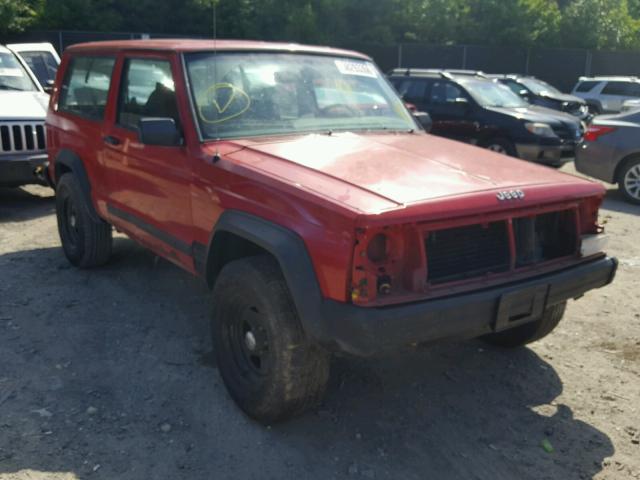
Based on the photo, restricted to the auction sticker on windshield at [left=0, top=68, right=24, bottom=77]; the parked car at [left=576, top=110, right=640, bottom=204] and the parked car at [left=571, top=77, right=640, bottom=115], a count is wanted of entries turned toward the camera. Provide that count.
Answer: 1

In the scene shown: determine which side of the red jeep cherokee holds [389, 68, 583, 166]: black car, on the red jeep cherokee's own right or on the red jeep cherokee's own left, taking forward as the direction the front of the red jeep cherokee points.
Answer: on the red jeep cherokee's own left

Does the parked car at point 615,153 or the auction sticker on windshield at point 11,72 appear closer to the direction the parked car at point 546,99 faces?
the parked car

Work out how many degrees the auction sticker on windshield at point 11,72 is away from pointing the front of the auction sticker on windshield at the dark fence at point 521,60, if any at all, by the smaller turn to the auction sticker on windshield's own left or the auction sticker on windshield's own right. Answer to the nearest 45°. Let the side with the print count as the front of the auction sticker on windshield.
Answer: approximately 135° to the auction sticker on windshield's own left

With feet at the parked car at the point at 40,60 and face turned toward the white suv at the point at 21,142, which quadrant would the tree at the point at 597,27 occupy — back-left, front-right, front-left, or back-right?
back-left

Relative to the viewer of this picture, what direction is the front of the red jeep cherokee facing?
facing the viewer and to the right of the viewer

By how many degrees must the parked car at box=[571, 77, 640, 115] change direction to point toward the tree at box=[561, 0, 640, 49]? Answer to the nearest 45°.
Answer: approximately 90° to its left

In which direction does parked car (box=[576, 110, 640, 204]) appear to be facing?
to the viewer's right

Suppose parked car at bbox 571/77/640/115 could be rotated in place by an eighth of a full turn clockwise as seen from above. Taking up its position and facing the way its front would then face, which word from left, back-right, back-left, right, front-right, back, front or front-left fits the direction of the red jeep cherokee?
front-right

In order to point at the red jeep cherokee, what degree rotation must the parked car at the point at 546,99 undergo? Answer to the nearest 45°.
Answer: approximately 45° to its right

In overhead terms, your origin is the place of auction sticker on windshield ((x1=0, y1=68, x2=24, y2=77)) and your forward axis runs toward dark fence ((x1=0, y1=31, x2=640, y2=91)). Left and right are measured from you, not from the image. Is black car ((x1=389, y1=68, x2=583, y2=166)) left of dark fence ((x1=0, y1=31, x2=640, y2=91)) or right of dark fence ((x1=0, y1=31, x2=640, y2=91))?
right

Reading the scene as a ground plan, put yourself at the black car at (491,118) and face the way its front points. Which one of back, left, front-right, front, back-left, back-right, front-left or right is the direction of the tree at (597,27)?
back-left

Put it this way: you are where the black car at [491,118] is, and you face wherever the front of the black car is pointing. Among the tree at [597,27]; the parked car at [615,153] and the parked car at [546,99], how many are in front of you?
1

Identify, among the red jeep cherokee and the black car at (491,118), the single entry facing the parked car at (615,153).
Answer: the black car

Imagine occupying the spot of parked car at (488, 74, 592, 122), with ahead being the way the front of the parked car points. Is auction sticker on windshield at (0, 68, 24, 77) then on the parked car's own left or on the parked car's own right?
on the parked car's own right

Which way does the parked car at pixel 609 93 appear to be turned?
to the viewer's right

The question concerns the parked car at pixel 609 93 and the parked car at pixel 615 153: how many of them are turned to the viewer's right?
2
